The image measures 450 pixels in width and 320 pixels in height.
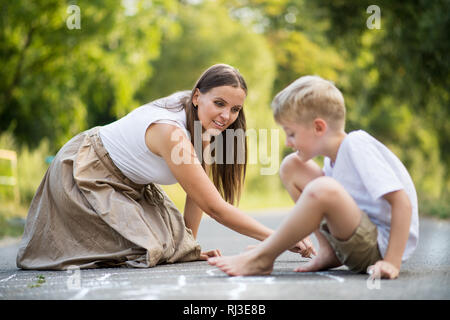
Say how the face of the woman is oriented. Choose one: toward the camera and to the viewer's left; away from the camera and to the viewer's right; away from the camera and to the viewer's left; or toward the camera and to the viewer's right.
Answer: toward the camera and to the viewer's right

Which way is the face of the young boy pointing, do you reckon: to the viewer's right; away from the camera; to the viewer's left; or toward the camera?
to the viewer's left

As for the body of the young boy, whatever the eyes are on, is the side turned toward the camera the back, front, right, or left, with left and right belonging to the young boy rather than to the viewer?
left

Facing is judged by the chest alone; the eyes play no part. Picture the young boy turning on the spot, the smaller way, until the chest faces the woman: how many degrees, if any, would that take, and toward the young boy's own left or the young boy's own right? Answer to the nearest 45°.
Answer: approximately 45° to the young boy's own right
